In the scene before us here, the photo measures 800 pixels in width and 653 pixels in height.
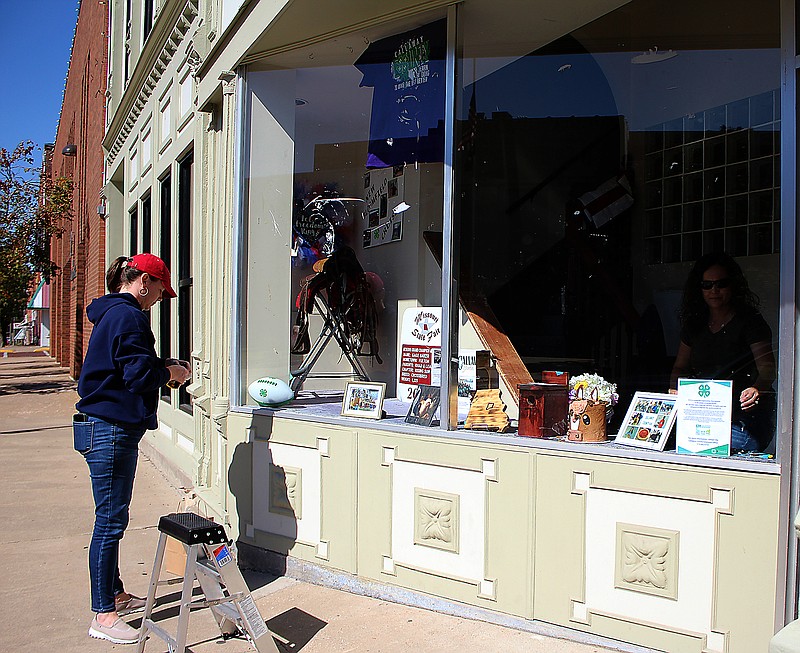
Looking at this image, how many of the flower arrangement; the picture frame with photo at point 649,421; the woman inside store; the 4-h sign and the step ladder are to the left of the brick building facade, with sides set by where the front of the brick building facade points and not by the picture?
5

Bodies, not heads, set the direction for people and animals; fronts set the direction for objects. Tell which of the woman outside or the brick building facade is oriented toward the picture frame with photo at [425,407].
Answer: the woman outside

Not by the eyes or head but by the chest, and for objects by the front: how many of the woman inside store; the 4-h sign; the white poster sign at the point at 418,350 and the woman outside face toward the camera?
3

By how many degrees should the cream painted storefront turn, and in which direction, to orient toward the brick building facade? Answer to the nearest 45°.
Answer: approximately 90° to its right

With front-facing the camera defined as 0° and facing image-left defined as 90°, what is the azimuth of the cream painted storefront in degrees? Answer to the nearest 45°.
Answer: approximately 45°

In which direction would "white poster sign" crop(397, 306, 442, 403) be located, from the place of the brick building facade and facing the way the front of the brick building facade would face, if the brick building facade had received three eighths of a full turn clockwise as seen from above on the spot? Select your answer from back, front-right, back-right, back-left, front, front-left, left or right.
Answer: back-right

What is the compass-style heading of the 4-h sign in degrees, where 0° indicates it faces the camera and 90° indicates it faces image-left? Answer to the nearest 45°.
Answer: approximately 0°

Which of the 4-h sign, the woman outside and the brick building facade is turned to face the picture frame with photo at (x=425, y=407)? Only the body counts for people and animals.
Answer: the woman outside

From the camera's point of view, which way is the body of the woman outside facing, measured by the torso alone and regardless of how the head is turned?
to the viewer's right

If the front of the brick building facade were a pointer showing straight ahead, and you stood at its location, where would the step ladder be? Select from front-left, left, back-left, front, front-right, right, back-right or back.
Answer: left

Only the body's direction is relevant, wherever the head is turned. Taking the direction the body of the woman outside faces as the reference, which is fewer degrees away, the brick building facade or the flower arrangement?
the flower arrangement
